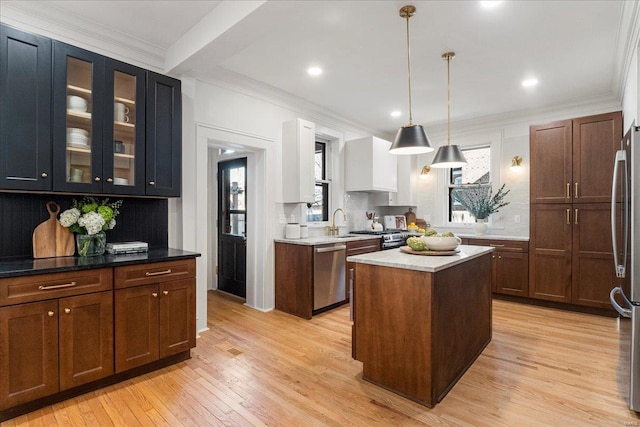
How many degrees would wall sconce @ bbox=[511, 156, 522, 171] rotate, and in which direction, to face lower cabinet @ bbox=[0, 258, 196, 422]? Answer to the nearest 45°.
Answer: approximately 45° to its right

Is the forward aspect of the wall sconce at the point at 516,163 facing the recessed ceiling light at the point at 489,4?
yes

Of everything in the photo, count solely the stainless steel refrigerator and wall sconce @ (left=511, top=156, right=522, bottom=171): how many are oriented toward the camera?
1

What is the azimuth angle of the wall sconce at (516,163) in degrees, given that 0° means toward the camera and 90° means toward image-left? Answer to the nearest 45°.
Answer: approximately 0°

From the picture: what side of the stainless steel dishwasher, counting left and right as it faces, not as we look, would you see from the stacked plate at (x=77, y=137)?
right

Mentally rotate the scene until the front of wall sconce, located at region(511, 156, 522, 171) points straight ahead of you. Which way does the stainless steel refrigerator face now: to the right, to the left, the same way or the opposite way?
to the right

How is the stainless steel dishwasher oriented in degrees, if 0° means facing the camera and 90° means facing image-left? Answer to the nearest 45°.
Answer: approximately 315°

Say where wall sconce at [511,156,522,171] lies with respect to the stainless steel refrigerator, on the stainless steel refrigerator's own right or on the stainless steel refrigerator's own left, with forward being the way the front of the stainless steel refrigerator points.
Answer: on the stainless steel refrigerator's own right

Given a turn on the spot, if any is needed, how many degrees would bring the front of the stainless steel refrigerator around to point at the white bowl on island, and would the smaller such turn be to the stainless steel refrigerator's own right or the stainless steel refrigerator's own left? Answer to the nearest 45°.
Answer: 0° — it already faces it
